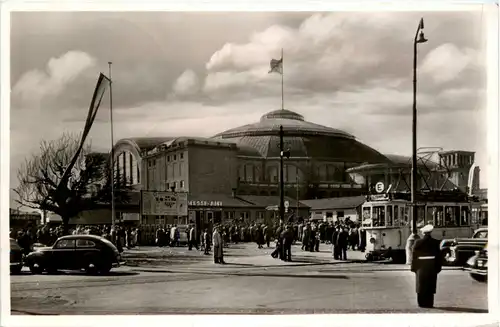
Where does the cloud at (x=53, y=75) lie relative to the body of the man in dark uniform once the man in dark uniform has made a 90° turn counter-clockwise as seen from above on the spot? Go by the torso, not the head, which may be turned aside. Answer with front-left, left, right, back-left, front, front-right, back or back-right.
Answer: front

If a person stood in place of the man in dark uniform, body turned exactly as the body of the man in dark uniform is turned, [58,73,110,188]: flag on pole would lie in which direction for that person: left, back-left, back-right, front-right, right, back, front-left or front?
left

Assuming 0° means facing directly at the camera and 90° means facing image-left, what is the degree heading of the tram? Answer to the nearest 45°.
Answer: approximately 45°

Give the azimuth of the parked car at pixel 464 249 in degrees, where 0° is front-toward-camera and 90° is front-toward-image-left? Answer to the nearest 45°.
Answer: approximately 45°

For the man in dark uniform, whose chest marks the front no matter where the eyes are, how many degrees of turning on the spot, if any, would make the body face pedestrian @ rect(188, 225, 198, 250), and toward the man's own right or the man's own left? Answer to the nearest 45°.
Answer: approximately 90° to the man's own left

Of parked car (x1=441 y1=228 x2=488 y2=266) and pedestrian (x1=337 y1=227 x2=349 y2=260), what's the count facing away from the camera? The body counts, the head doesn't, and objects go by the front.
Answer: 1

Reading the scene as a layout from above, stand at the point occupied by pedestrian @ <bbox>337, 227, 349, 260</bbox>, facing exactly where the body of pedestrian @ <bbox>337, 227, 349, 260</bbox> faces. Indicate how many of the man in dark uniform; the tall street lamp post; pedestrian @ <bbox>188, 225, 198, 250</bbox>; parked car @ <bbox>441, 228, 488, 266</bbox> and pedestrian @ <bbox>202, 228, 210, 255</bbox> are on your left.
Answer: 2

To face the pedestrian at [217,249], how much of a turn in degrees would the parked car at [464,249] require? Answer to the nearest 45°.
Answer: approximately 45° to its right

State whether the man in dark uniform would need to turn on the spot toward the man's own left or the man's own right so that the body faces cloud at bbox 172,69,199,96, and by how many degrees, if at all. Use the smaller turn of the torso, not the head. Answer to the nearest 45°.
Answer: approximately 90° to the man's own left

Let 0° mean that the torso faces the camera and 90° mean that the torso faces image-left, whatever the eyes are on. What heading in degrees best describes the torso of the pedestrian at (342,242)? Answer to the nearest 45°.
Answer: approximately 180°
